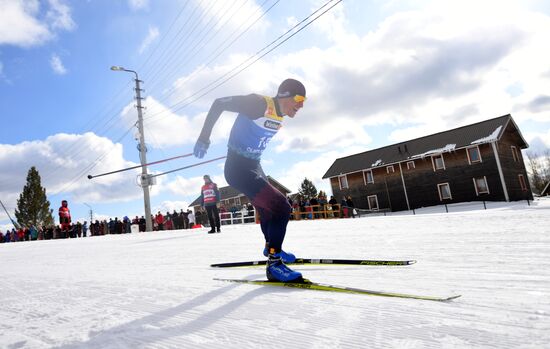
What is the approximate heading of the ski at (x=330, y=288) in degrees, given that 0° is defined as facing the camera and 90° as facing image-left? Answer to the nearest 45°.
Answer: approximately 270°

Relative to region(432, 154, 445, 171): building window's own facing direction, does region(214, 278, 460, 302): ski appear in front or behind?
in front

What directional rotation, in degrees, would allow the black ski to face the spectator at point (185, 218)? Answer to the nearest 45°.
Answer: approximately 135° to its left

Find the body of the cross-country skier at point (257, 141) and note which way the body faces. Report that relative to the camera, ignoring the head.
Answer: to the viewer's right

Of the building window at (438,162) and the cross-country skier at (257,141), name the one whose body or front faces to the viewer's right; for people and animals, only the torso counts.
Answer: the cross-country skier

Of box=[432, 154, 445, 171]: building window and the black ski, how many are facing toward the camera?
1

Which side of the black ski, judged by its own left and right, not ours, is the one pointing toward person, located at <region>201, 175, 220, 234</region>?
left

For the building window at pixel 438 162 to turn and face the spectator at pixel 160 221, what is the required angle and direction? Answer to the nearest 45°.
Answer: approximately 45° to its right

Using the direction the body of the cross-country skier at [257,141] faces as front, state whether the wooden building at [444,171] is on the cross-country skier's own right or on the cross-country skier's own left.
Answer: on the cross-country skier's own left

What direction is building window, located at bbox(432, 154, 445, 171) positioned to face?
toward the camera

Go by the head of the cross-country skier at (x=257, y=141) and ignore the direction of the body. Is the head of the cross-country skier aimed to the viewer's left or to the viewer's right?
to the viewer's right

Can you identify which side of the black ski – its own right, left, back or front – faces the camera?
right

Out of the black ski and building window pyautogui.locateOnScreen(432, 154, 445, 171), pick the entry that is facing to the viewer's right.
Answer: the black ski

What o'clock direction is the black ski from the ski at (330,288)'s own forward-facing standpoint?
The black ski is roughly at 9 o'clock from the ski.
